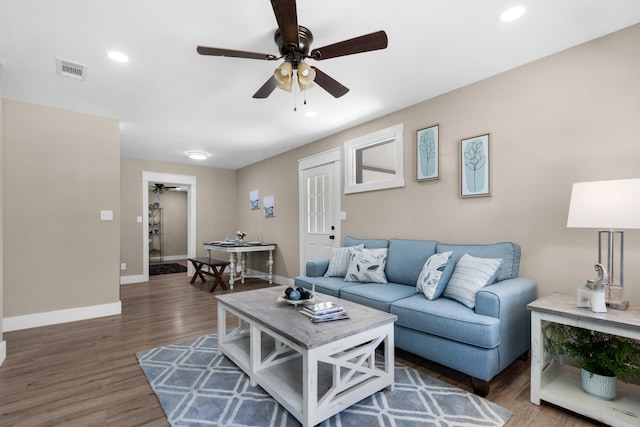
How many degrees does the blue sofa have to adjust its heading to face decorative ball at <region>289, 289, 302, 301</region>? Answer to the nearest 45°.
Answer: approximately 45° to its right

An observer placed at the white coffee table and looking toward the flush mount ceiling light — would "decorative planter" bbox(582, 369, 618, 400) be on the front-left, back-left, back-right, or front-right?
back-right

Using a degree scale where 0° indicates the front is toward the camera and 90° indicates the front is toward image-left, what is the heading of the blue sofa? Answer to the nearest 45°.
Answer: approximately 45°

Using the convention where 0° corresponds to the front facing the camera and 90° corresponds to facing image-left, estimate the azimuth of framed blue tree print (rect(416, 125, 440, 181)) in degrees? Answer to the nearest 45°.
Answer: approximately 45°

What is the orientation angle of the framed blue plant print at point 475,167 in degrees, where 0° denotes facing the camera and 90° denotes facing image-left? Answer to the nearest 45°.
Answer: approximately 45°
